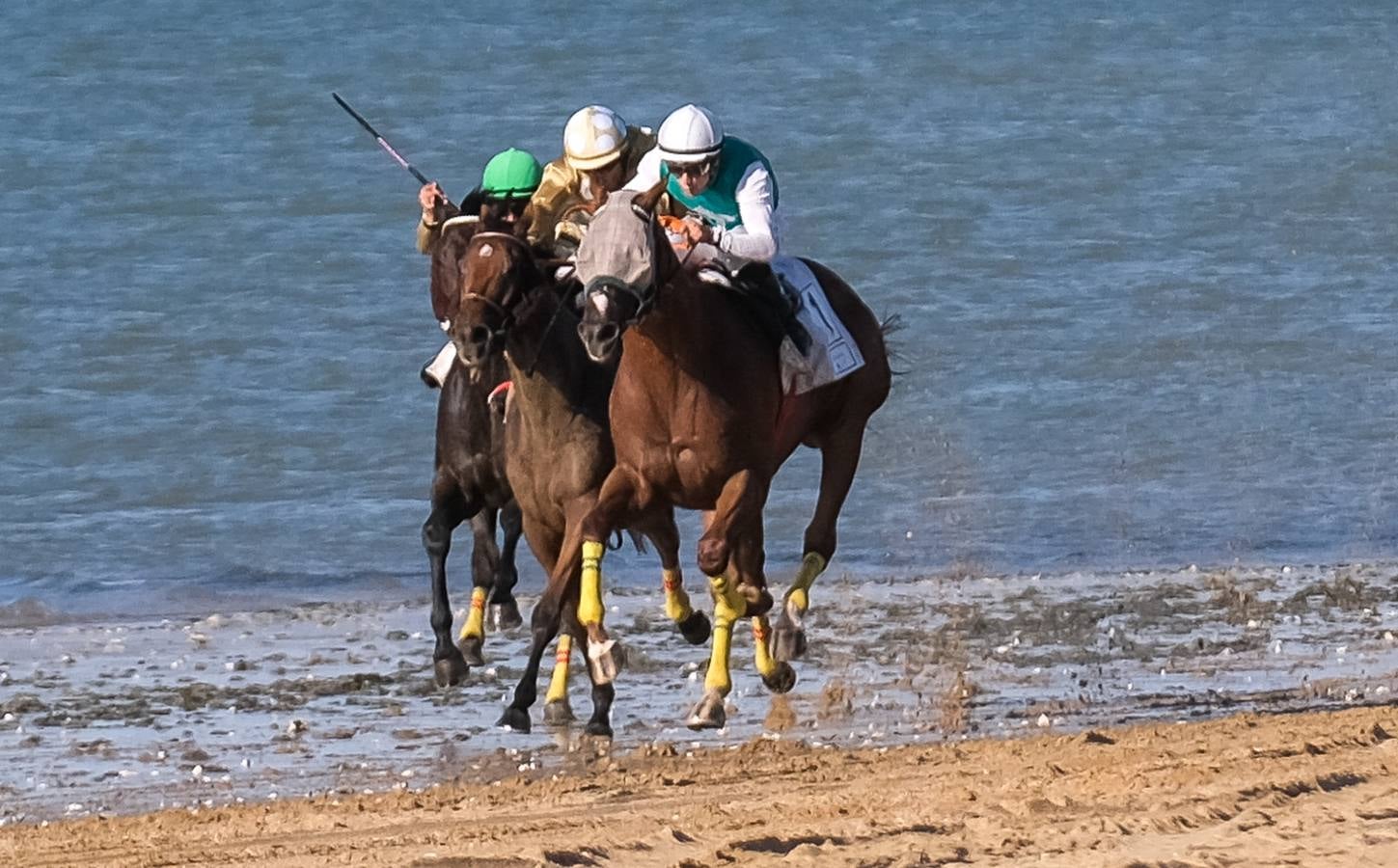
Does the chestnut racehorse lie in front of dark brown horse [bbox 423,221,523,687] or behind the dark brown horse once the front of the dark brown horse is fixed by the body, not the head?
in front

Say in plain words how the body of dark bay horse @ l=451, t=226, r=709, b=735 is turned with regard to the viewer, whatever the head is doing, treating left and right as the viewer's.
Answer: facing the viewer and to the left of the viewer

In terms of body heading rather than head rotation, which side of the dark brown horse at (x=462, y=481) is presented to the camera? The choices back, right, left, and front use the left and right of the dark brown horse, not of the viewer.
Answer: front

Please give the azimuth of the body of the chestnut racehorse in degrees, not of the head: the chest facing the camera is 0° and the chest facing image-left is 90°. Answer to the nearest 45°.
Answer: approximately 45°

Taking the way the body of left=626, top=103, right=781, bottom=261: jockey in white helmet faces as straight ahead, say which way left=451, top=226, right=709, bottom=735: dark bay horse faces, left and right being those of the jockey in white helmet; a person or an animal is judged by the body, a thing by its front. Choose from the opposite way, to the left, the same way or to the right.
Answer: the same way

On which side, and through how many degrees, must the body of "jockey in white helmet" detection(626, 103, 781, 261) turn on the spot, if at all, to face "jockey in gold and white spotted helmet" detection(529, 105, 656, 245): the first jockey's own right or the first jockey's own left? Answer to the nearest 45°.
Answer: approximately 90° to the first jockey's own right

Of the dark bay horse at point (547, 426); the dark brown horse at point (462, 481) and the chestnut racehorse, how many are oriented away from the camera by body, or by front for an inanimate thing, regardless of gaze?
0

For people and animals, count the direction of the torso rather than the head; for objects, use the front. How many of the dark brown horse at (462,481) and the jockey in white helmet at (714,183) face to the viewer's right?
0
